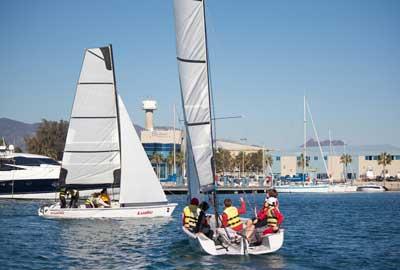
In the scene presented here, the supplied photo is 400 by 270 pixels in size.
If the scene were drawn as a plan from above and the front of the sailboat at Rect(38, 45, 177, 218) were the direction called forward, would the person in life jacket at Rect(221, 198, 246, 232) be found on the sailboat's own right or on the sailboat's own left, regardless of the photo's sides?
on the sailboat's own right

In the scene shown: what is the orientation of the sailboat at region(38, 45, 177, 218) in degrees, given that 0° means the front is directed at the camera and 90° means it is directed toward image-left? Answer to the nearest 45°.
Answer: approximately 270°

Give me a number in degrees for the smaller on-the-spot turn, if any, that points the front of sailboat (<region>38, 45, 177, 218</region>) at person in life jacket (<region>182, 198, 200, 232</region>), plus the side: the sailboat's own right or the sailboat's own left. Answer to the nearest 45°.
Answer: approximately 90° to the sailboat's own right

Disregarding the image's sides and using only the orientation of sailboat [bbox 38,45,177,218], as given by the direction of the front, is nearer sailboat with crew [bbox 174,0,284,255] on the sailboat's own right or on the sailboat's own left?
on the sailboat's own right

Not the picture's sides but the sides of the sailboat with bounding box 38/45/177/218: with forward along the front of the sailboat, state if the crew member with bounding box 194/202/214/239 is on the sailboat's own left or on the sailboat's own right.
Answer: on the sailboat's own right

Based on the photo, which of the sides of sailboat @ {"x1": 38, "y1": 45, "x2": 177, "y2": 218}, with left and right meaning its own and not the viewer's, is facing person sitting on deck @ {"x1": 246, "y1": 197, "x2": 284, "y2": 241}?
right
